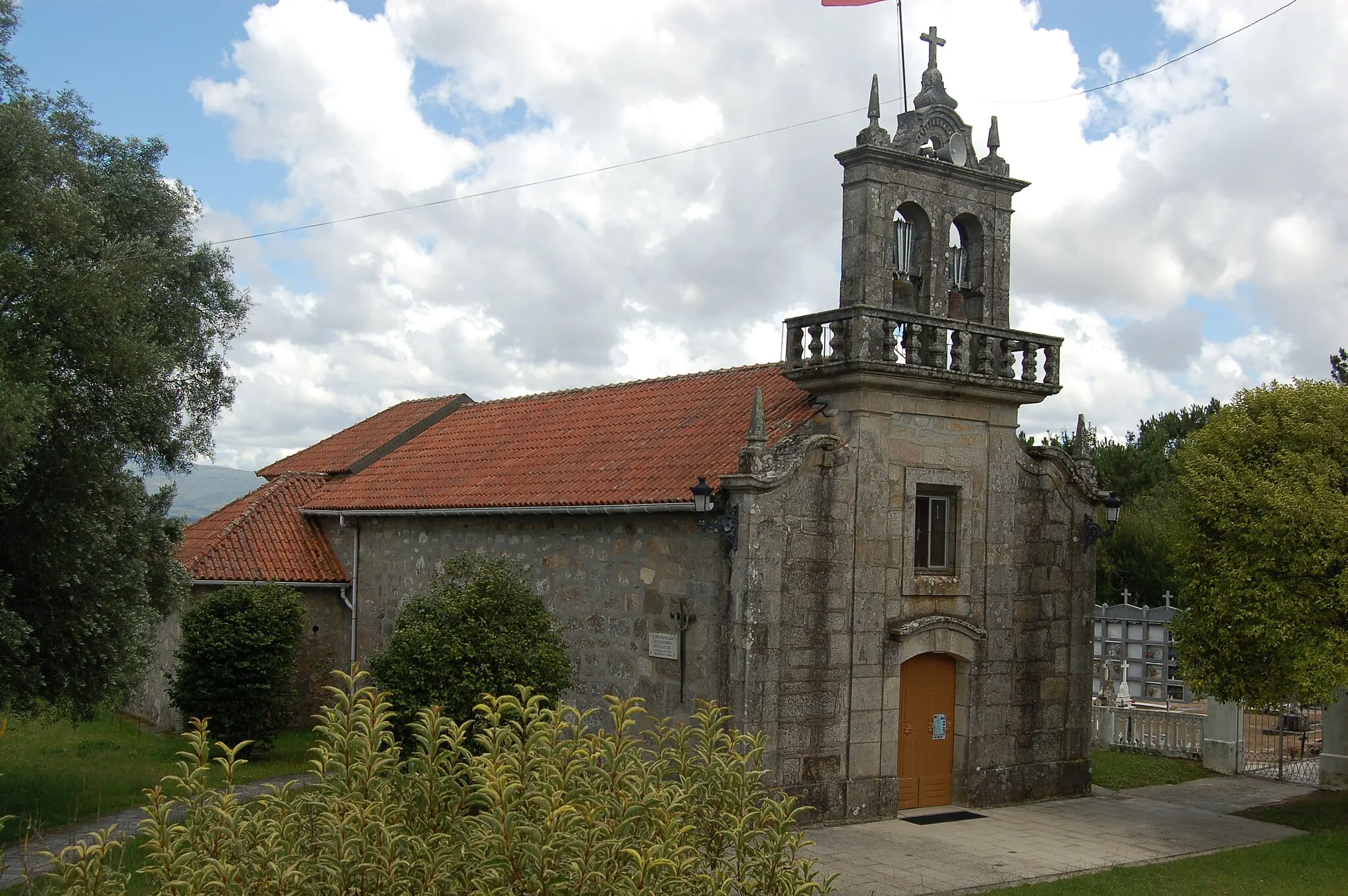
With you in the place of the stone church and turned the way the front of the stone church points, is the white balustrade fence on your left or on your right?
on your left

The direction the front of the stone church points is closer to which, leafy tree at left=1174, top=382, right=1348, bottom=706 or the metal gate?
the leafy tree

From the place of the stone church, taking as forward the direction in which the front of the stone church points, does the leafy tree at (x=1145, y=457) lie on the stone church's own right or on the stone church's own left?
on the stone church's own left

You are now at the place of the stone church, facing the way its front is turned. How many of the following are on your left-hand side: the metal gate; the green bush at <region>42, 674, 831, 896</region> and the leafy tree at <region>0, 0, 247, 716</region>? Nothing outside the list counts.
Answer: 1

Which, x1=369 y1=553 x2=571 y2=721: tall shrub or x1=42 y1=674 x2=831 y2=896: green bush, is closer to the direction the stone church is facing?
the green bush

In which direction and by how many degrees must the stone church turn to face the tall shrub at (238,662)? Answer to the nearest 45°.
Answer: approximately 180°

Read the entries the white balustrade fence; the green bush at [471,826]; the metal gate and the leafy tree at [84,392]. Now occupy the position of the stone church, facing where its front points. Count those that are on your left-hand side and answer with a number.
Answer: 2

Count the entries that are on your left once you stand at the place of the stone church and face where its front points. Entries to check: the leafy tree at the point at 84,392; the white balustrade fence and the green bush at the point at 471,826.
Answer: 1

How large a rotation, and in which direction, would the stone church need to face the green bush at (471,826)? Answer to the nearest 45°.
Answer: approximately 45° to its right

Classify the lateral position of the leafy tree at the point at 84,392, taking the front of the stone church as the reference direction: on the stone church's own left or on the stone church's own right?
on the stone church's own right

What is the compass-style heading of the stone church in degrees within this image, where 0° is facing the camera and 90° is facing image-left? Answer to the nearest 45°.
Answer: approximately 315°

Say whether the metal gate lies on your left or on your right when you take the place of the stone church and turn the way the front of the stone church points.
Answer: on your left
